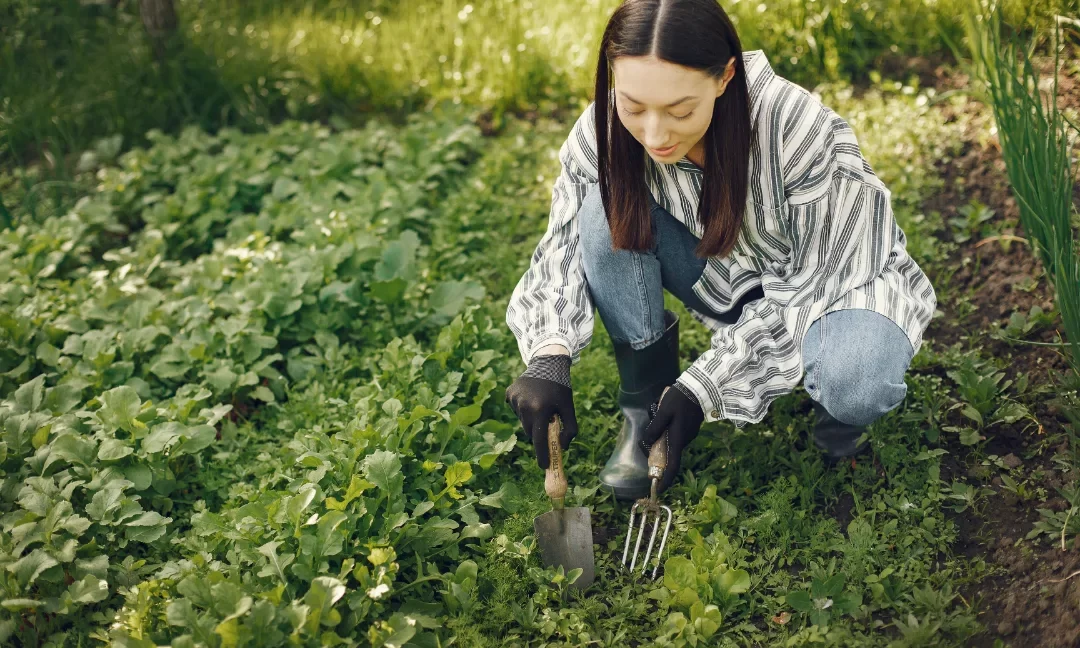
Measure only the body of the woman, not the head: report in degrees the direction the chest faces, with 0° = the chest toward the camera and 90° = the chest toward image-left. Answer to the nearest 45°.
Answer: approximately 45°
